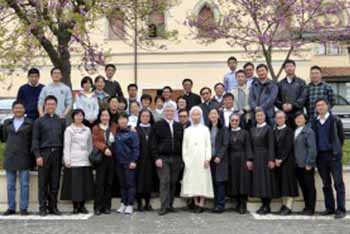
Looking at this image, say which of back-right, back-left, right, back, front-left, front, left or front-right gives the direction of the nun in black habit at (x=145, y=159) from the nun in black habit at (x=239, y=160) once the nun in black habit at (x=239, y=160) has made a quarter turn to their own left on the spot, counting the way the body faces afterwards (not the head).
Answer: back

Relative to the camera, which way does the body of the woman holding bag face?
toward the camera

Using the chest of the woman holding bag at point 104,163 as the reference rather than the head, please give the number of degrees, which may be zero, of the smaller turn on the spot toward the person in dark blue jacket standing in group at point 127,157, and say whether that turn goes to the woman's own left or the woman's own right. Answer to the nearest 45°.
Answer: approximately 90° to the woman's own left

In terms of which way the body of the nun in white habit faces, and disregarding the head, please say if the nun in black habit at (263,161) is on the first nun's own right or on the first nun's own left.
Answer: on the first nun's own left

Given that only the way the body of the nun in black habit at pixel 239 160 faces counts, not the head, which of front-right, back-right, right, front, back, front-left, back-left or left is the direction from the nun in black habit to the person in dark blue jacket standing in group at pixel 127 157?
right

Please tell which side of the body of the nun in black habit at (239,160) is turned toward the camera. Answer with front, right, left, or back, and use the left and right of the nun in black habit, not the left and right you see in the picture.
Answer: front

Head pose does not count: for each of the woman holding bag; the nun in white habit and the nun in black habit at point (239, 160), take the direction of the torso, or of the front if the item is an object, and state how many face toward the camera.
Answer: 3

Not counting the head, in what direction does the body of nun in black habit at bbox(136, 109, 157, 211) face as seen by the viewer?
toward the camera

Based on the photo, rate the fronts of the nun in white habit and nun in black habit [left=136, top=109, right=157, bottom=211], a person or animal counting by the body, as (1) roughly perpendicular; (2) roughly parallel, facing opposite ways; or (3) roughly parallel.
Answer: roughly parallel

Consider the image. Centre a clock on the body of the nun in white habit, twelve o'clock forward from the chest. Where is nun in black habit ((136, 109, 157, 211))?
The nun in black habit is roughly at 3 o'clock from the nun in white habit.

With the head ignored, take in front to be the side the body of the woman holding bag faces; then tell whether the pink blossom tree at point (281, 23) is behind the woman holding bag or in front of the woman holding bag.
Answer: behind

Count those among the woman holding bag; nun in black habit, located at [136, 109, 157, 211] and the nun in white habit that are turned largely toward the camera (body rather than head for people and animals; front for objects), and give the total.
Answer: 3

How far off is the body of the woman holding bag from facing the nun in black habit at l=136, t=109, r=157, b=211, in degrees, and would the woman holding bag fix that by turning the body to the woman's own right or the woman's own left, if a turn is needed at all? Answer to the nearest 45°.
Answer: approximately 90° to the woman's own left

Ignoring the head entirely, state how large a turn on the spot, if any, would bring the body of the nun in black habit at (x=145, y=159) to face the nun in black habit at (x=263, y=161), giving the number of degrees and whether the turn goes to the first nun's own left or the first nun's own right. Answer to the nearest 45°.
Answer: approximately 90° to the first nun's own left

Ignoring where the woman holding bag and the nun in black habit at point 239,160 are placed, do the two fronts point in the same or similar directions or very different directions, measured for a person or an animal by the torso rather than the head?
same or similar directions

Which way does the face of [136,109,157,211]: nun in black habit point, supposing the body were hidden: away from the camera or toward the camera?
toward the camera

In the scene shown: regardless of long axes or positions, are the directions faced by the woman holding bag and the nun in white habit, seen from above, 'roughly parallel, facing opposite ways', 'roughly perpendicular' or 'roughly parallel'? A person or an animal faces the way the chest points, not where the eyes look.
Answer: roughly parallel
